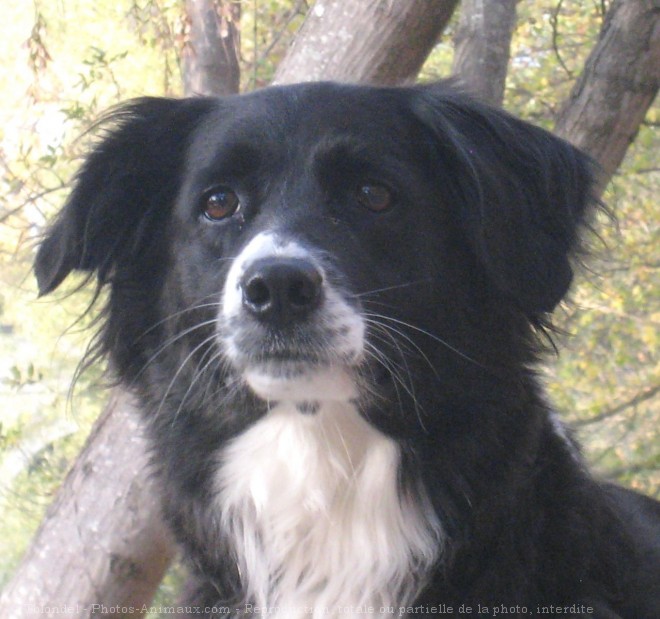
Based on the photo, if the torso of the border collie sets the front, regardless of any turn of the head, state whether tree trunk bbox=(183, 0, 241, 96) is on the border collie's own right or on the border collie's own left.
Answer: on the border collie's own right

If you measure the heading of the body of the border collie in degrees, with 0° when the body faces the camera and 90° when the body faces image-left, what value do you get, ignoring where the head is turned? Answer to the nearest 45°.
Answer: approximately 45°
